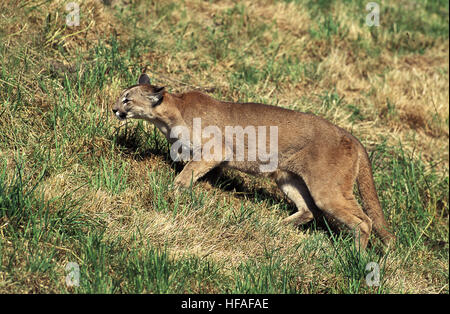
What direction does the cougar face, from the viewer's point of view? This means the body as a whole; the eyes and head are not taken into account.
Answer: to the viewer's left
